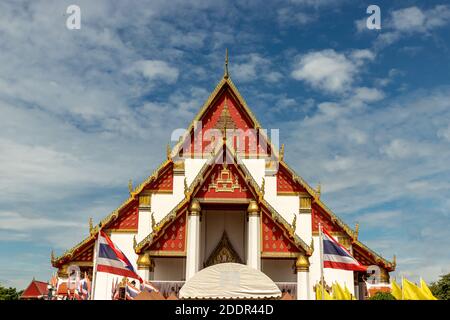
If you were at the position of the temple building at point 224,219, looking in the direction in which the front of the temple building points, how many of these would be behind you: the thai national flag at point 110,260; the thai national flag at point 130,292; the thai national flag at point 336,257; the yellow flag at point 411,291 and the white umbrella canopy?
0

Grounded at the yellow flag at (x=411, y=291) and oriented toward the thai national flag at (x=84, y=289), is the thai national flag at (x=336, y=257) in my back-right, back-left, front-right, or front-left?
front-right

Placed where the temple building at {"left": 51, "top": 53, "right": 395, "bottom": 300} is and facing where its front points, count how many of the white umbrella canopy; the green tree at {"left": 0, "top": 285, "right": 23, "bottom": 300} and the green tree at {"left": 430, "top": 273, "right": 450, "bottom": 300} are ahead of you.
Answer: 1

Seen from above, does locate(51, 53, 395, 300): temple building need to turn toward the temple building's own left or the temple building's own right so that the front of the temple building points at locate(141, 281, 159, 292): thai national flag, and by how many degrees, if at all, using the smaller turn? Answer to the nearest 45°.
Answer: approximately 45° to the temple building's own right

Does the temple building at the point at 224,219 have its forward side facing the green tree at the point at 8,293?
no

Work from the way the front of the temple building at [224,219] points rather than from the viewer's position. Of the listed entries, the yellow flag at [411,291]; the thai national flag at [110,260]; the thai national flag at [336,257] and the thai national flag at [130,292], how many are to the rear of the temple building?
0

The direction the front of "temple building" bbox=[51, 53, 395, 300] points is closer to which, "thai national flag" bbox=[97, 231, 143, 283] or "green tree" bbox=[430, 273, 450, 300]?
the thai national flag

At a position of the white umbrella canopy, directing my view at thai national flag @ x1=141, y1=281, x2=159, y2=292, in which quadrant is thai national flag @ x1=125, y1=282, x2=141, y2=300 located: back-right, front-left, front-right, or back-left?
front-left

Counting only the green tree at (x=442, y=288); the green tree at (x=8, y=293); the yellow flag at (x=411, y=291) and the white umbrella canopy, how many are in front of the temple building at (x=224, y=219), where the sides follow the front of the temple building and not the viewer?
2

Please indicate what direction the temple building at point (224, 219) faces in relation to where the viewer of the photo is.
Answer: facing the viewer

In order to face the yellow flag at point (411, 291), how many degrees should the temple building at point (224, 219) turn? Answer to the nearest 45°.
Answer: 0° — it already faces it

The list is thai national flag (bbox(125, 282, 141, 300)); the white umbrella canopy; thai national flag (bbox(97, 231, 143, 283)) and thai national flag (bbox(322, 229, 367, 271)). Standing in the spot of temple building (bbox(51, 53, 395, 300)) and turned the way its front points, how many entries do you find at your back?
0

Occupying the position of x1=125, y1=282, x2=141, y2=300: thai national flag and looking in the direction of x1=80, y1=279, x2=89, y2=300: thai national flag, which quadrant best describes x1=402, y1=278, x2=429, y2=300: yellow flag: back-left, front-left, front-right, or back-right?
back-left

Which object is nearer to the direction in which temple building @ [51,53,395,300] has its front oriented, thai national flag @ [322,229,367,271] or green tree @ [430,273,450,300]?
the thai national flag

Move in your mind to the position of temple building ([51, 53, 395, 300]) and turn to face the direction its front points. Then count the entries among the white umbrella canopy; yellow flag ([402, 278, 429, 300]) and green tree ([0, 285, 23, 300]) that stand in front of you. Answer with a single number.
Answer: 2

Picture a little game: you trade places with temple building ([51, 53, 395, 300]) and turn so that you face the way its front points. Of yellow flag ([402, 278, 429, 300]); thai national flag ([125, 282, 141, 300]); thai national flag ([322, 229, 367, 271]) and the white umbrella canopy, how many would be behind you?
0
